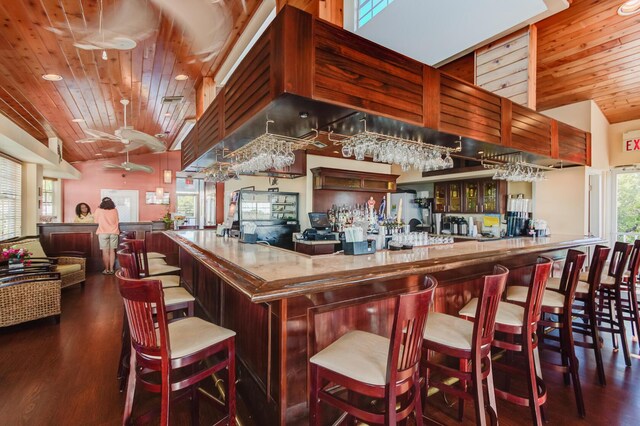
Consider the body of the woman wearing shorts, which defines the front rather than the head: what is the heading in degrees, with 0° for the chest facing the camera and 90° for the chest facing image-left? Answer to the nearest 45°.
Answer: approximately 180°

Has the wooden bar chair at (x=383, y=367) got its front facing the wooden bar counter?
yes

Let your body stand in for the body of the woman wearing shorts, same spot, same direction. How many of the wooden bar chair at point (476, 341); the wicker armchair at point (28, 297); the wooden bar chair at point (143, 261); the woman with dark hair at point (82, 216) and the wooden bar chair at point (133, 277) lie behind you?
4

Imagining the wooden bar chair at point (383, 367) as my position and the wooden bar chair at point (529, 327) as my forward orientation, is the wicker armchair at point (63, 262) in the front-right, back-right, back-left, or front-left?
back-left

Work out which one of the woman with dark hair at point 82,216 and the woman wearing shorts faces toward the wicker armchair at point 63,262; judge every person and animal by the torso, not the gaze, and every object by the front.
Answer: the woman with dark hair

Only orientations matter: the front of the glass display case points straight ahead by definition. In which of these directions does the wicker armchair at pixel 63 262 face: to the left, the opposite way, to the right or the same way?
to the left

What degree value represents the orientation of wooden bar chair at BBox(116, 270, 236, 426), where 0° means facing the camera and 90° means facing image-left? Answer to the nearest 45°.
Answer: approximately 225°

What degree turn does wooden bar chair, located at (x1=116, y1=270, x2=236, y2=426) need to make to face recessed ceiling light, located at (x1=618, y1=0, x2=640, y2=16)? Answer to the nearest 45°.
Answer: approximately 45° to its right

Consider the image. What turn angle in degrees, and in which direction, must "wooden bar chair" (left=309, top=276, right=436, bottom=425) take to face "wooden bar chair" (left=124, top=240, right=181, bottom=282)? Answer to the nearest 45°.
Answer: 0° — it already faces it

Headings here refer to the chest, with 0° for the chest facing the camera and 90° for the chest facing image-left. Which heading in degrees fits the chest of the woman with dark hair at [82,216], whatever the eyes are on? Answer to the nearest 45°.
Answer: approximately 0°
